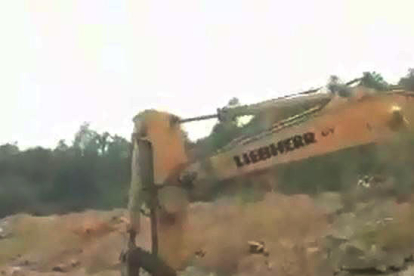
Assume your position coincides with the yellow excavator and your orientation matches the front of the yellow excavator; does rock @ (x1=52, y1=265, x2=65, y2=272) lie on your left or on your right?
on your right

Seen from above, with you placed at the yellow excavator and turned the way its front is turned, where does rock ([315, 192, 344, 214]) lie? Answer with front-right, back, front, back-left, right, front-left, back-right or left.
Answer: right

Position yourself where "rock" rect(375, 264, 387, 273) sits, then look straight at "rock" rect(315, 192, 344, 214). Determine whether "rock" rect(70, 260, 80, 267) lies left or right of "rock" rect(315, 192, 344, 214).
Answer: left

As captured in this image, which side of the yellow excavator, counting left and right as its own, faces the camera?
left
